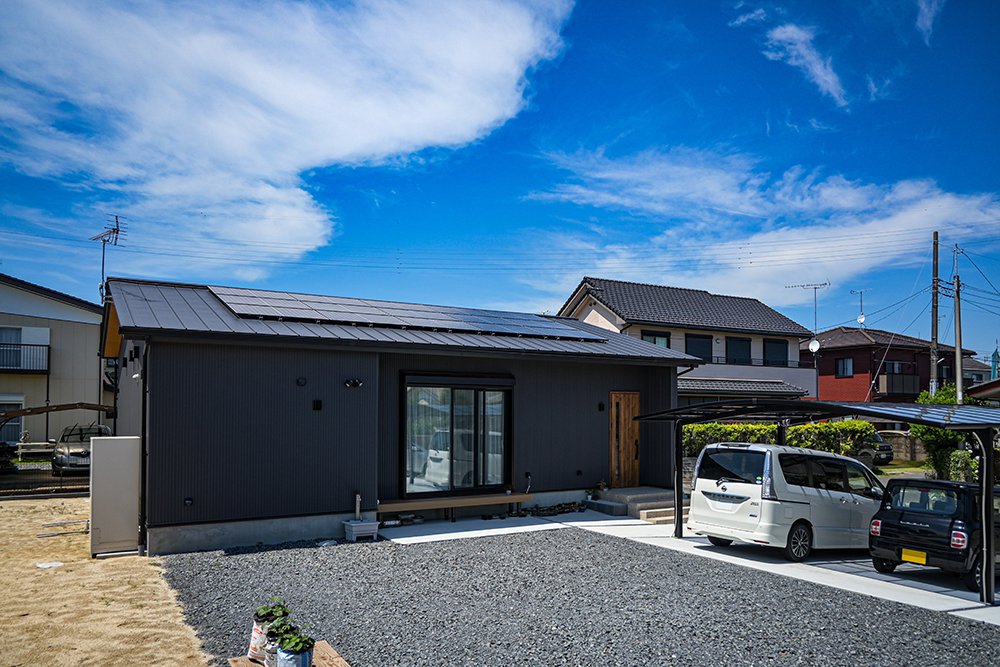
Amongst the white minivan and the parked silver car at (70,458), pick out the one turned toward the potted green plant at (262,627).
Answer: the parked silver car

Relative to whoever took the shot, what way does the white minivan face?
facing away from the viewer and to the right of the viewer

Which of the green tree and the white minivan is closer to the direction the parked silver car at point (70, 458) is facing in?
the white minivan

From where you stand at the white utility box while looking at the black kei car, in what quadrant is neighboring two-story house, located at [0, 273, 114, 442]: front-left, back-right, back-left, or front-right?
back-left

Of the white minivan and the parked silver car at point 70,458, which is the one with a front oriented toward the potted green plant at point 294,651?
the parked silver car

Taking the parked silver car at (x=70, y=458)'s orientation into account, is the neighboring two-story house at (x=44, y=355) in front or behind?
behind

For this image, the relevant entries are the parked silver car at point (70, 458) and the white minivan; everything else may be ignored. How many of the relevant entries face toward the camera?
1

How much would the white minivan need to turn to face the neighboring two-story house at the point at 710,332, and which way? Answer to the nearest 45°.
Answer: approximately 45° to its left

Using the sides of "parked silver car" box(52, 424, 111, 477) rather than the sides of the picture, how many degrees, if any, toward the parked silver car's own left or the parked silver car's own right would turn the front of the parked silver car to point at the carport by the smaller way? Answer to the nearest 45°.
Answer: approximately 45° to the parked silver car's own left

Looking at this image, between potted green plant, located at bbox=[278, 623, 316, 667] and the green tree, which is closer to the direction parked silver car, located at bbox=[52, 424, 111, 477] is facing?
the potted green plant

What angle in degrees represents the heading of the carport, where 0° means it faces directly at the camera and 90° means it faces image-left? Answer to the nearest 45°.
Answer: approximately 45°

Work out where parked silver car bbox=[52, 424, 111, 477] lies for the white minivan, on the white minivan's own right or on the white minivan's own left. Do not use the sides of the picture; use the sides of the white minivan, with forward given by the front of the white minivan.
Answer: on the white minivan's own left

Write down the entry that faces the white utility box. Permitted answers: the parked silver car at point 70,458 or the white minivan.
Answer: the parked silver car

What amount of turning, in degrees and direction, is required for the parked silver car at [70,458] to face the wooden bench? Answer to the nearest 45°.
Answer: approximately 45° to its left
